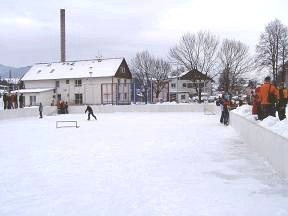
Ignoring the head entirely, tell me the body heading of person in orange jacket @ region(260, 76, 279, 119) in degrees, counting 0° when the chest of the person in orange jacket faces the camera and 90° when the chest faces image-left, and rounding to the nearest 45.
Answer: approximately 180°
